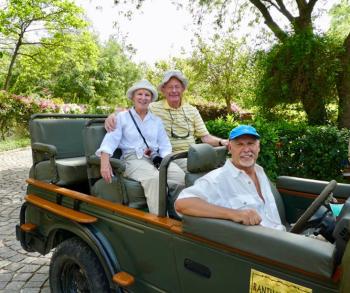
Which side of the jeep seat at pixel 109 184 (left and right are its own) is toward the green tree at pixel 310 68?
left

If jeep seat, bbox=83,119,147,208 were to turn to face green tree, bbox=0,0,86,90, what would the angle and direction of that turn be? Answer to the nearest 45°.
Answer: approximately 135° to its left

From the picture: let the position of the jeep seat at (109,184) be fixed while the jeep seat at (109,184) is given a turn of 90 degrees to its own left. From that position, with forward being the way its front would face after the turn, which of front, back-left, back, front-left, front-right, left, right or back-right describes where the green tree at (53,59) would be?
front-left

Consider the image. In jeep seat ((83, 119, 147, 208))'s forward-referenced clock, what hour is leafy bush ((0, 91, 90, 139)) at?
The leafy bush is roughly at 7 o'clock from the jeep seat.

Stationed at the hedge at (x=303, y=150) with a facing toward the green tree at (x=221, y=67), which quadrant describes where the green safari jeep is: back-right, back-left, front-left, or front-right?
back-left

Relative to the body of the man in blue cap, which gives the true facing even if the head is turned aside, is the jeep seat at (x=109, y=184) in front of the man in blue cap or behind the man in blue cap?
behind

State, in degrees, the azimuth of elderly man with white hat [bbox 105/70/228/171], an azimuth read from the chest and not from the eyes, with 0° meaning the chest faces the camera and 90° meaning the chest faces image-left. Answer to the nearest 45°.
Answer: approximately 0°
